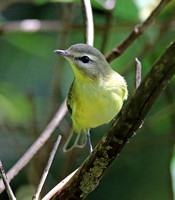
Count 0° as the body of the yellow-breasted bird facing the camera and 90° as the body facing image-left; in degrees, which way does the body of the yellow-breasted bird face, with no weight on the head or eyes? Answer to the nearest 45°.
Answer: approximately 0°
